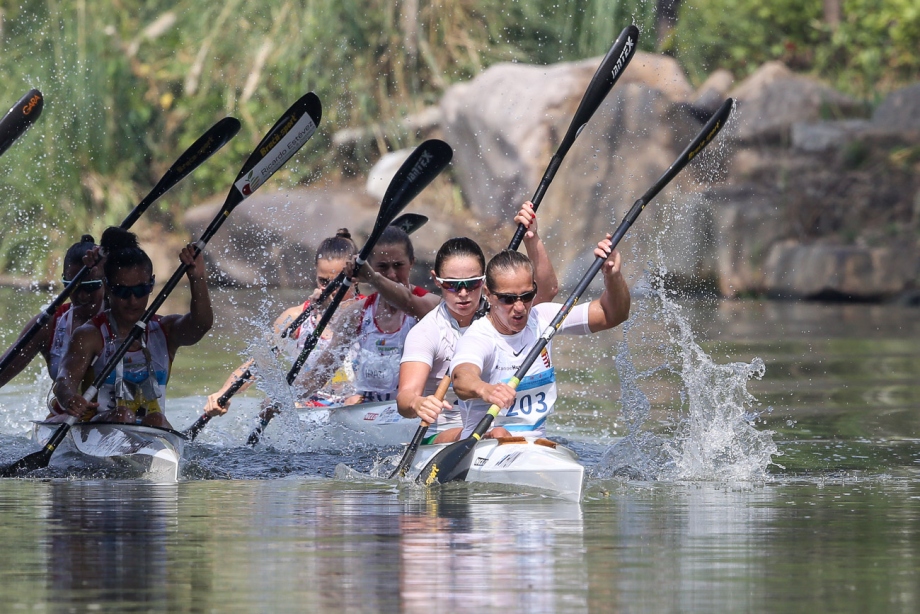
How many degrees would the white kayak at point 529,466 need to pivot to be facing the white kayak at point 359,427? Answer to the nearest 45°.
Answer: approximately 180°

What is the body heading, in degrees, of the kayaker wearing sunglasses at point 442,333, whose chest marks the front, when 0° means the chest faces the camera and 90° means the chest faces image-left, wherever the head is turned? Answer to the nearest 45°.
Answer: approximately 315°

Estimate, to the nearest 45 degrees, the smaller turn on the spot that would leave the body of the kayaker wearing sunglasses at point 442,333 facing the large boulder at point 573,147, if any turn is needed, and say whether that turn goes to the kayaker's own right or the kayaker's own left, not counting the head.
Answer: approximately 135° to the kayaker's own left

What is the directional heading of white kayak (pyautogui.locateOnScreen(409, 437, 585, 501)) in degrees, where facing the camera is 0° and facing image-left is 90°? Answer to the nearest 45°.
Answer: approximately 315°

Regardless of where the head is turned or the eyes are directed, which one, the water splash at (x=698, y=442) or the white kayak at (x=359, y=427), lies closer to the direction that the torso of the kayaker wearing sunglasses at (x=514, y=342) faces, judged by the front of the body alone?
the water splash

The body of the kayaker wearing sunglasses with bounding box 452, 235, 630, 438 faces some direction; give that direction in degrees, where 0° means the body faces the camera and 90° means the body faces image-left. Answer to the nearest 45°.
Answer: approximately 315°
